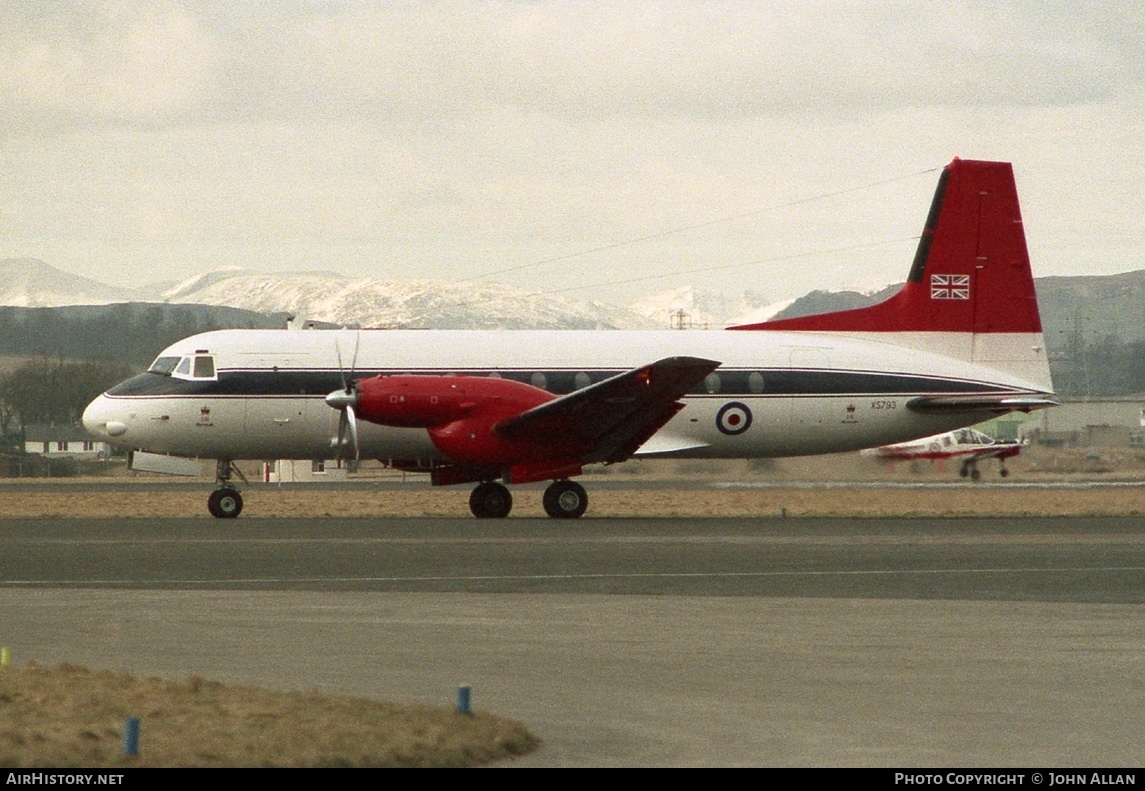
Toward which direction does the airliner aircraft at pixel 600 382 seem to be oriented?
to the viewer's left
